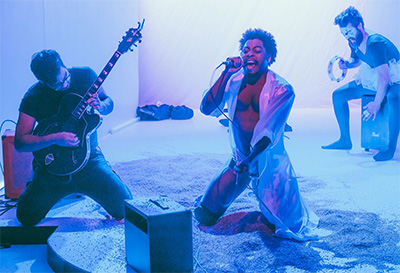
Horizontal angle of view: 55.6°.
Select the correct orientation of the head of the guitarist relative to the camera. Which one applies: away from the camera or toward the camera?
toward the camera

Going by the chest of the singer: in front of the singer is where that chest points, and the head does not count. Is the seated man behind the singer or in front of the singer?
behind

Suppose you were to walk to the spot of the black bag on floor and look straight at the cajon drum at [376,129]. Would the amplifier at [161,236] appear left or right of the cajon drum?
right

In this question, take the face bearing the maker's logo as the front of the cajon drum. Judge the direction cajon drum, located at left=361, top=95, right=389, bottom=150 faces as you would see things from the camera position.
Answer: facing the viewer

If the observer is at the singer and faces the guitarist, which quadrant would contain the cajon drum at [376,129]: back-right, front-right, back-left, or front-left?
back-right

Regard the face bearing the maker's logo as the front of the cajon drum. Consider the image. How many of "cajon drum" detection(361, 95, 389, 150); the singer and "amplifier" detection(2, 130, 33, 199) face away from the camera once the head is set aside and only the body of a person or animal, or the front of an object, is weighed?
0

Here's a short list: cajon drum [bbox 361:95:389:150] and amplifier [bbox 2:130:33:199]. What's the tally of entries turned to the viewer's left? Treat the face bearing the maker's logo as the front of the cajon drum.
0

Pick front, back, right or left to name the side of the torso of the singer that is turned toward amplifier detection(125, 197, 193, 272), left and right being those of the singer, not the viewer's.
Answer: front

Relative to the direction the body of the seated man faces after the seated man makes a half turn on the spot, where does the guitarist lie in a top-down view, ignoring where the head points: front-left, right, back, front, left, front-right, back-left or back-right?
back

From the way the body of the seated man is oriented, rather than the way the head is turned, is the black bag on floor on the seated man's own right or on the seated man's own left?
on the seated man's own right

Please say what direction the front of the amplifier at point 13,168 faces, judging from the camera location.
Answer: facing the viewer and to the right of the viewer

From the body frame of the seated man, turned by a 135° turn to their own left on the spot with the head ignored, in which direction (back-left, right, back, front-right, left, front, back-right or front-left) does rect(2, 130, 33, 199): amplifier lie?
back-right

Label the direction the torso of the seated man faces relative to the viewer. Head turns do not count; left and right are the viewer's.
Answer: facing the viewer and to the left of the viewer

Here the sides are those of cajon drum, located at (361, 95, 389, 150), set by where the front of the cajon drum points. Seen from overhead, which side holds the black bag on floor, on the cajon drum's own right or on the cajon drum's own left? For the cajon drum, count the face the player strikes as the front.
on the cajon drum's own right

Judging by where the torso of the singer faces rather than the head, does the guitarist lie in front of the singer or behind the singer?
in front

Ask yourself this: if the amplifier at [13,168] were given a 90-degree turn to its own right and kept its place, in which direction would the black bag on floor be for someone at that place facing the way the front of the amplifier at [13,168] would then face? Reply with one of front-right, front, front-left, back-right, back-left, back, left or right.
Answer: back

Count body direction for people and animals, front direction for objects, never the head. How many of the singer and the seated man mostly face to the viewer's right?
0

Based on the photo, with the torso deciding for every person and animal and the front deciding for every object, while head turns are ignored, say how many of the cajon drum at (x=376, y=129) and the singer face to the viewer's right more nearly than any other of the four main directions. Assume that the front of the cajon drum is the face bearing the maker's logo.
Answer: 0
